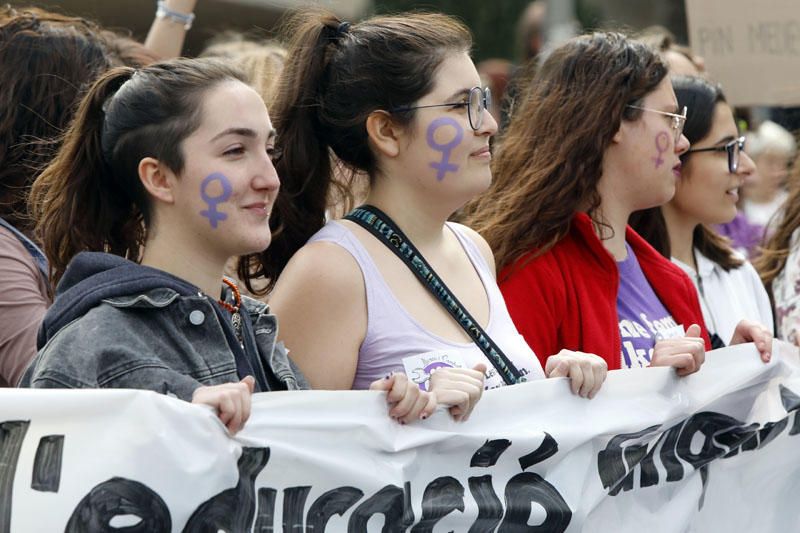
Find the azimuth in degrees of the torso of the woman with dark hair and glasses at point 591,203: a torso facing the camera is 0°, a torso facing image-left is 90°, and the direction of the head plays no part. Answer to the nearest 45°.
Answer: approximately 315°

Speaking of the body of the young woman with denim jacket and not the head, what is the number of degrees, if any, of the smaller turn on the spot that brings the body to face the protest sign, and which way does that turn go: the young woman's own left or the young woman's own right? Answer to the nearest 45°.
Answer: approximately 90° to the young woman's own left

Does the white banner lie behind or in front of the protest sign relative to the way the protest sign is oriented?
in front

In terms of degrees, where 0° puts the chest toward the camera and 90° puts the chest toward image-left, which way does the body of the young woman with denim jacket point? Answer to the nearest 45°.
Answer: approximately 315°

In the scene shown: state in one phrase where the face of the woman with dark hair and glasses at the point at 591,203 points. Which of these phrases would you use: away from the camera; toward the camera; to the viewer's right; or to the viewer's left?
to the viewer's right

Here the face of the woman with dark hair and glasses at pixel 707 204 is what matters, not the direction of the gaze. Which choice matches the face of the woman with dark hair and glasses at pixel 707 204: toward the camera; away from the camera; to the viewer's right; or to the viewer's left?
to the viewer's right

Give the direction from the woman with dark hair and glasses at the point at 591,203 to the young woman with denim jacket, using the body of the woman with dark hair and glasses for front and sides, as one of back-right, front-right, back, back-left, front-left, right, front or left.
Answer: right

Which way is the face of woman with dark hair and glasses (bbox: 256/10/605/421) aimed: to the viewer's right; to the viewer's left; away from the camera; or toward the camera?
to the viewer's right
